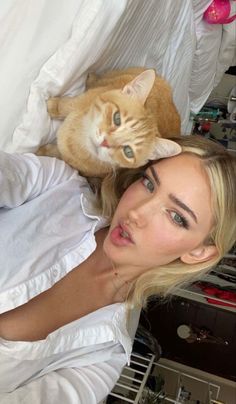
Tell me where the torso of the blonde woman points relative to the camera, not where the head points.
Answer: toward the camera

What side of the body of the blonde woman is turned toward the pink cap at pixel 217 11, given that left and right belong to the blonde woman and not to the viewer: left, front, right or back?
back

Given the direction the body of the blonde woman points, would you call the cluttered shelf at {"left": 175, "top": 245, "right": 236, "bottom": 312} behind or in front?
behind
